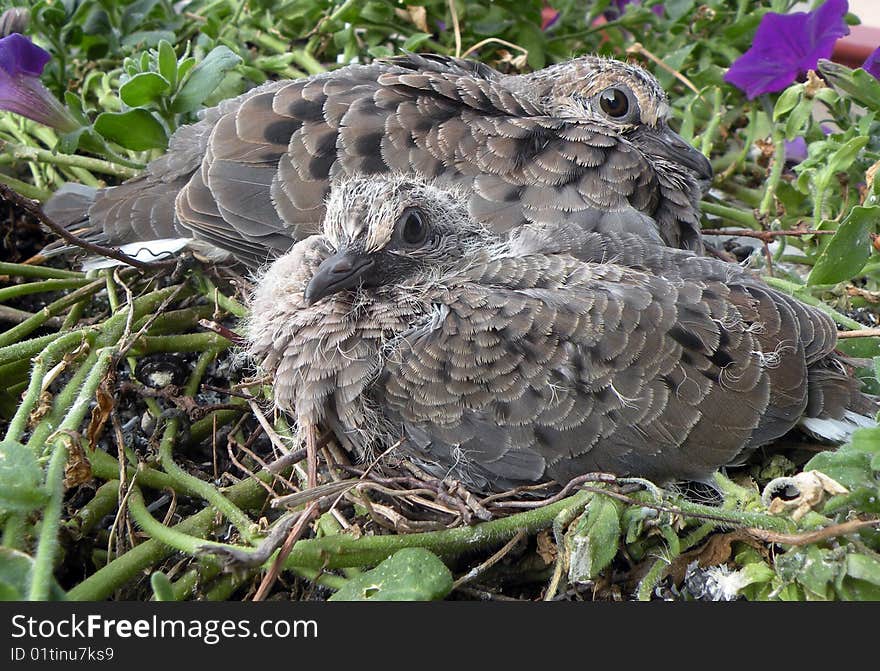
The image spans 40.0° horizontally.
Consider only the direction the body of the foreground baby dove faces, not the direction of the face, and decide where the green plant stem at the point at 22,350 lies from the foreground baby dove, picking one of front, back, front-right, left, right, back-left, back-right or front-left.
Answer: front

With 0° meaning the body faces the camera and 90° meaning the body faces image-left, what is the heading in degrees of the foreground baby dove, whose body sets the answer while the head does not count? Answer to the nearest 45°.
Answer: approximately 90°

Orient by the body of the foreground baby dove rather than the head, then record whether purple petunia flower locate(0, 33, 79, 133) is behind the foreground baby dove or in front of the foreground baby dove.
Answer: in front

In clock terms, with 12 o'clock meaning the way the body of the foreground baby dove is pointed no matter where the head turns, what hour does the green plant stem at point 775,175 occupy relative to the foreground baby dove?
The green plant stem is roughly at 4 o'clock from the foreground baby dove.

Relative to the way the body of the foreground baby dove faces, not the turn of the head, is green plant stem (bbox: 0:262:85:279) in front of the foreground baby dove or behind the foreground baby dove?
in front

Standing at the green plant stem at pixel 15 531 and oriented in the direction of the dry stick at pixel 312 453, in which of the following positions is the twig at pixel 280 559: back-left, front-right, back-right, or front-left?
front-right

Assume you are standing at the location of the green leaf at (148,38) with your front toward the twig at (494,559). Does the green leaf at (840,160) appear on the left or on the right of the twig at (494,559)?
left

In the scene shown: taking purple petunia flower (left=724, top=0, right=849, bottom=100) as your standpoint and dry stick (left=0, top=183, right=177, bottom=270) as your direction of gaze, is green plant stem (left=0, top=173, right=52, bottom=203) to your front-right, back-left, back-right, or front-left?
front-right

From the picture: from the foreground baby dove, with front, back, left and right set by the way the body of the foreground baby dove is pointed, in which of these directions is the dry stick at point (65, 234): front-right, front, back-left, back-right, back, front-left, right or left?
front

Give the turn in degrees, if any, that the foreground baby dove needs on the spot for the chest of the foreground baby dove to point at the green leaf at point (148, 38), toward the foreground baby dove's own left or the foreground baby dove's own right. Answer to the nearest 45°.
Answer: approximately 45° to the foreground baby dove's own right
